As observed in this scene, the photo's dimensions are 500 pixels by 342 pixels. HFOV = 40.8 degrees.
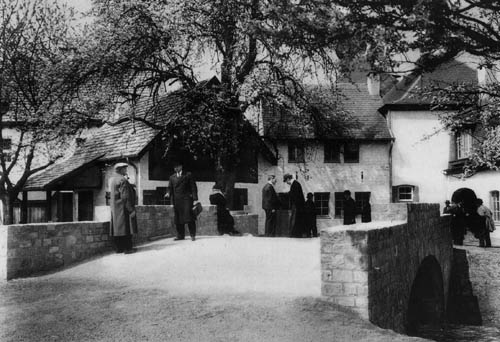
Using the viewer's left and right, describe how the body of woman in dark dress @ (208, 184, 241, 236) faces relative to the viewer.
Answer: facing to the left of the viewer

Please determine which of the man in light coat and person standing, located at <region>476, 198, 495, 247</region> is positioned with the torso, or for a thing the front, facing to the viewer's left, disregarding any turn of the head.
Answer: the person standing

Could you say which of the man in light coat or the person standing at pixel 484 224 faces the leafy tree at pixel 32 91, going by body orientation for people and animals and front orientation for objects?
the person standing

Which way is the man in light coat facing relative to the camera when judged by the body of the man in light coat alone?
to the viewer's right

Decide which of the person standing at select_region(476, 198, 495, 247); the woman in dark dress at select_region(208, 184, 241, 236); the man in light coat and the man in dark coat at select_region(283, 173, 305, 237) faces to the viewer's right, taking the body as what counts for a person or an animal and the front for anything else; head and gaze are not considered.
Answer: the man in light coat

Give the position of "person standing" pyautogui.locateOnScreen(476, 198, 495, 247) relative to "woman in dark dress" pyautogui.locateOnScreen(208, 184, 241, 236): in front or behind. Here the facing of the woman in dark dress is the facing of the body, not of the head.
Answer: behind

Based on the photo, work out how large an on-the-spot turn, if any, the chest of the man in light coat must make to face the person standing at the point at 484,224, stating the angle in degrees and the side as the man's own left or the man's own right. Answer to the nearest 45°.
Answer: approximately 45° to the man's own left

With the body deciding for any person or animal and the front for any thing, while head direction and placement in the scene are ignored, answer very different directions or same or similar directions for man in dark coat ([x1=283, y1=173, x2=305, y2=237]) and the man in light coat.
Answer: very different directions

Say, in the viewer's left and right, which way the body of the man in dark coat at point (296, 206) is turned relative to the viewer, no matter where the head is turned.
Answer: facing to the left of the viewer

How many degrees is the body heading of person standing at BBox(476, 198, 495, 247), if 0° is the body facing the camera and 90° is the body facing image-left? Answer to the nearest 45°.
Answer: approximately 90°
